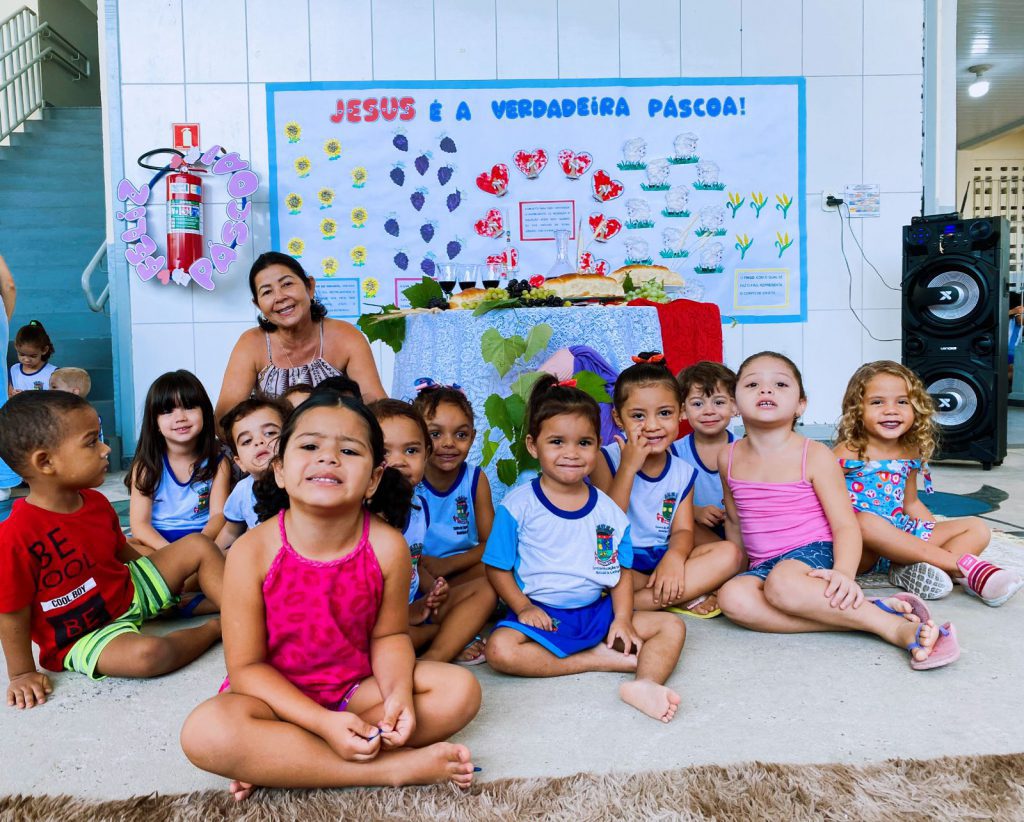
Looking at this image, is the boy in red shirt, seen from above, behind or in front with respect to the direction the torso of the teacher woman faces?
in front

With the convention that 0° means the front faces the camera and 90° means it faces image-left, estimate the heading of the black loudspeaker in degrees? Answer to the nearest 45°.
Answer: approximately 0°

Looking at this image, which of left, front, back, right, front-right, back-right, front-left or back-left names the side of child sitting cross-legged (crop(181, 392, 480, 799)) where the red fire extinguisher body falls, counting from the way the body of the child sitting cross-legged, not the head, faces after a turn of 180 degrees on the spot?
front

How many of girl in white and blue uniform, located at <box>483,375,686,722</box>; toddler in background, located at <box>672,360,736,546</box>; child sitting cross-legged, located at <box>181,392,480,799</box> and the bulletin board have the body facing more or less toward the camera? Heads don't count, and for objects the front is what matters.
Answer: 4

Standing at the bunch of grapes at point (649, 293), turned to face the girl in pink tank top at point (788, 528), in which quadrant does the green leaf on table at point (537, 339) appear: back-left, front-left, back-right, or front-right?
front-right

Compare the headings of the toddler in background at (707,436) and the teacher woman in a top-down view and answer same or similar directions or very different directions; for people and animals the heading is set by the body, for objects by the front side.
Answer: same or similar directions

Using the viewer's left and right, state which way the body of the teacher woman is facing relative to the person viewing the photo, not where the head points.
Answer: facing the viewer

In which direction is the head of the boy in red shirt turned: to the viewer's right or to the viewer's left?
to the viewer's right

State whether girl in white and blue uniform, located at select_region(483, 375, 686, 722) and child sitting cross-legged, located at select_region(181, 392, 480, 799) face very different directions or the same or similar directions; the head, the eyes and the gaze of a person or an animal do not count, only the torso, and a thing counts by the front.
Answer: same or similar directions

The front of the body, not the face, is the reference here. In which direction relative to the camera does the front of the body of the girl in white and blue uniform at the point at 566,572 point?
toward the camera

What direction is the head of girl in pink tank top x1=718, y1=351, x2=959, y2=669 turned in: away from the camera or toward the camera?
toward the camera
